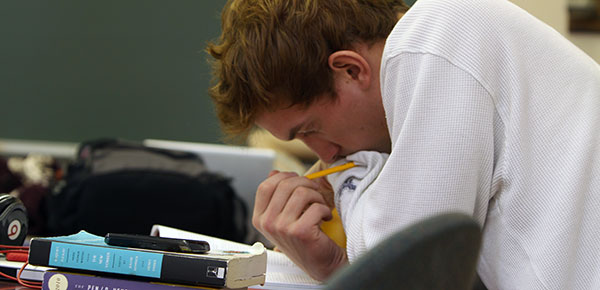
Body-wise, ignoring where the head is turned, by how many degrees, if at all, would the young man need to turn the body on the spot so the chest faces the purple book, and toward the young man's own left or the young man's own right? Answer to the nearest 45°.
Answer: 0° — they already face it

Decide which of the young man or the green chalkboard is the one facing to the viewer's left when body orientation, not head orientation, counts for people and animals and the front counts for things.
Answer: the young man

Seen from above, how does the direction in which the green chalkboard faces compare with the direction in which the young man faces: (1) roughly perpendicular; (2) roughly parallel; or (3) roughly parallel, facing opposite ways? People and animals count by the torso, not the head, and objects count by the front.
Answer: roughly perpendicular

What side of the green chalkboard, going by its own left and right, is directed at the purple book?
front

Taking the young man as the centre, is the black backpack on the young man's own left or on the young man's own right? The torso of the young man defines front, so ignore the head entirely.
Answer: on the young man's own right

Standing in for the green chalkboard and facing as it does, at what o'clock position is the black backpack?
The black backpack is roughly at 12 o'clock from the green chalkboard.

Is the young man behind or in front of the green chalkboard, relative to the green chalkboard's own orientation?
in front

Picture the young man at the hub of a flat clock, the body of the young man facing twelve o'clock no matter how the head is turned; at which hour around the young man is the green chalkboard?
The green chalkboard is roughly at 2 o'clock from the young man.

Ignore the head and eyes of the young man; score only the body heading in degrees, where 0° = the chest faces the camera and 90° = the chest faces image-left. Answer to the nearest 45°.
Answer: approximately 90°

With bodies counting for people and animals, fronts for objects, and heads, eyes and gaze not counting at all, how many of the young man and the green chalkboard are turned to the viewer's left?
1
